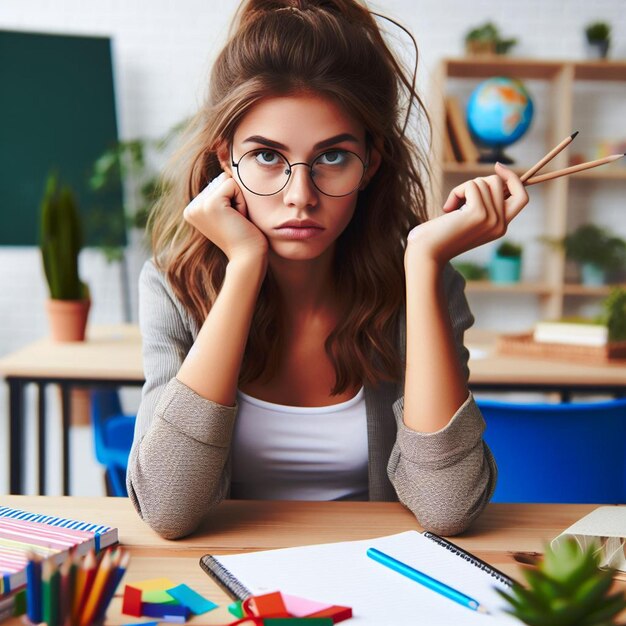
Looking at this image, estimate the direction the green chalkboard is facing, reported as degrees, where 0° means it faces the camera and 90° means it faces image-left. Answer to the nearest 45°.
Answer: approximately 0°

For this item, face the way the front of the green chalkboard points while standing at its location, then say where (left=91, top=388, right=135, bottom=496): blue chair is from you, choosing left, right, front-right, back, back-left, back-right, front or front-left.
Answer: front

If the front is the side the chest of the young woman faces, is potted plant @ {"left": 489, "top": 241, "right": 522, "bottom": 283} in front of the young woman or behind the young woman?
behind

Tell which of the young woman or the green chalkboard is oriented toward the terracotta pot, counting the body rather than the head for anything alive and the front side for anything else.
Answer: the green chalkboard

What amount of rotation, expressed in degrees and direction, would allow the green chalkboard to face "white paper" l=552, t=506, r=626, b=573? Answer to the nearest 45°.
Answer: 0° — it already faces it

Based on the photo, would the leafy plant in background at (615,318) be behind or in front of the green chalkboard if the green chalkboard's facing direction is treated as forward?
in front

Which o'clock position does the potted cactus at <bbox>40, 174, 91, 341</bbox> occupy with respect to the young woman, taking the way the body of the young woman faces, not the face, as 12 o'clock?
The potted cactus is roughly at 5 o'clock from the young woman.

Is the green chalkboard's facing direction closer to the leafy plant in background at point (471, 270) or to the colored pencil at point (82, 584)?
the colored pencil

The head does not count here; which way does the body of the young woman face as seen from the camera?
toward the camera

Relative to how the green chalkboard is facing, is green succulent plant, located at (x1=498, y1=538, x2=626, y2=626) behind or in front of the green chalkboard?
in front

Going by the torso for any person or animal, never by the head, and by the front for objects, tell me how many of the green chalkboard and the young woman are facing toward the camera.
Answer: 2

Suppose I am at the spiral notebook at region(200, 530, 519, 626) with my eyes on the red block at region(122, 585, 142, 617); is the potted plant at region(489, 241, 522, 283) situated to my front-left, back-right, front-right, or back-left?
back-right

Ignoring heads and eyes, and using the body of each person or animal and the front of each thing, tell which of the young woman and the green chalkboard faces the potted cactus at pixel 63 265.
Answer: the green chalkboard

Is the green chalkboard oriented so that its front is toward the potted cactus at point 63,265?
yes

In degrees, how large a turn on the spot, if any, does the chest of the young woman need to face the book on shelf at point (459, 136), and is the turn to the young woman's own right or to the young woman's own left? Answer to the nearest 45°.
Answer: approximately 180°
